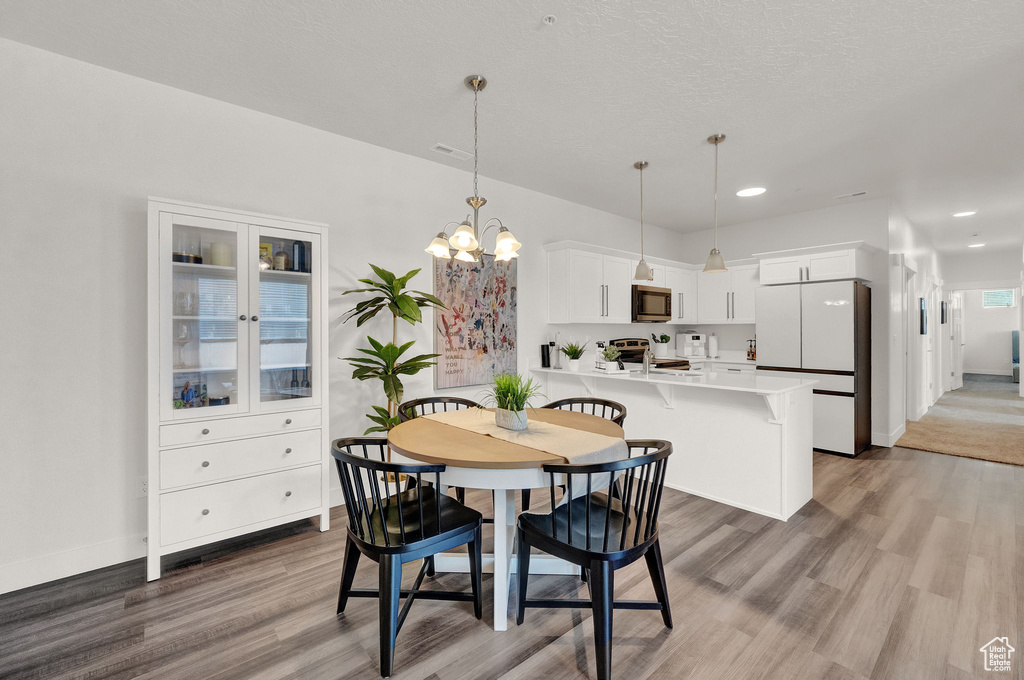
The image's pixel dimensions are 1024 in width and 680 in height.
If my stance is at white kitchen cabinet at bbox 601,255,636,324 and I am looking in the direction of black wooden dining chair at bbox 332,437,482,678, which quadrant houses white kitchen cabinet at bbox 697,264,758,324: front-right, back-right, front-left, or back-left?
back-left

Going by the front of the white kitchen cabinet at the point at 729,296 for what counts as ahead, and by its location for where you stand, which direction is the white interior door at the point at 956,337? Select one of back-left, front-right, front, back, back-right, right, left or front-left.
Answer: back-left

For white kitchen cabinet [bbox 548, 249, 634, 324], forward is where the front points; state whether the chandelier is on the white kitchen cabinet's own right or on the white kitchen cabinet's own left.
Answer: on the white kitchen cabinet's own right

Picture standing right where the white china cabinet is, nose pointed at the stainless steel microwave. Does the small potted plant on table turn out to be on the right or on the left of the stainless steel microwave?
right

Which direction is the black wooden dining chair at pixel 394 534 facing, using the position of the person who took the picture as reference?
facing away from the viewer and to the right of the viewer

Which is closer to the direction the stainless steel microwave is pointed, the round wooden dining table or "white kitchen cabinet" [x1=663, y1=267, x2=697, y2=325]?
the round wooden dining table

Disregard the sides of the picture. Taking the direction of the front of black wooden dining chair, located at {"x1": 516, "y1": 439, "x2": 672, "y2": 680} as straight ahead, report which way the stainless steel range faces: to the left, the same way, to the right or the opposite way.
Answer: the opposite way

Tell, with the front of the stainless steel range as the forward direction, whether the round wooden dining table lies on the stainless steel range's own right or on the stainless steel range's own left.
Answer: on the stainless steel range's own right

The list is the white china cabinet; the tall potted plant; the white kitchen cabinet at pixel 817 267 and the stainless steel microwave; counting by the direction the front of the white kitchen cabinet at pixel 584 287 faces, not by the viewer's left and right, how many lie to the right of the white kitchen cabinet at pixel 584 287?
2

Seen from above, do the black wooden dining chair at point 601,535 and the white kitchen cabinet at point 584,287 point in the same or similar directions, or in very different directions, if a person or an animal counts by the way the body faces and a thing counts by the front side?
very different directions

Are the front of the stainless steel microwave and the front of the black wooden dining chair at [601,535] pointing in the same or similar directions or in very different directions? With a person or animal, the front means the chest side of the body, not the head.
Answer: very different directions
